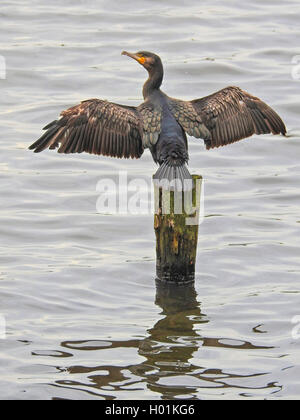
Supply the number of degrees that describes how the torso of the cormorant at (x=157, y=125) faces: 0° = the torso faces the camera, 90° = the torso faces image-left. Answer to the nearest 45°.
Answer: approximately 180°
